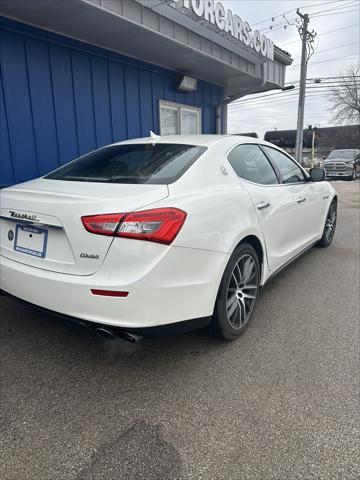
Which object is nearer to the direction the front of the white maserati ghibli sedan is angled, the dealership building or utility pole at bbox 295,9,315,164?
the utility pole

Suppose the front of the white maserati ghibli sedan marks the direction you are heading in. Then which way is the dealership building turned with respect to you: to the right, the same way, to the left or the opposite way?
to the right

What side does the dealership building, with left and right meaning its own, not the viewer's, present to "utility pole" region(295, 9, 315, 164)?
left

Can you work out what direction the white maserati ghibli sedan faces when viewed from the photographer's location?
facing away from the viewer and to the right of the viewer

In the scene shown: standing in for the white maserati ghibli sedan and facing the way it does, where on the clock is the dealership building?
The dealership building is roughly at 10 o'clock from the white maserati ghibli sedan.

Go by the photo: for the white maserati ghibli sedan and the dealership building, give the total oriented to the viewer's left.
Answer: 0

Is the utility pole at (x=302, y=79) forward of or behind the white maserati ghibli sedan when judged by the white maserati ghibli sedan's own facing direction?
forward

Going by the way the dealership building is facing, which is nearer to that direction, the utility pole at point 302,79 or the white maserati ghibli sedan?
the white maserati ghibli sedan
